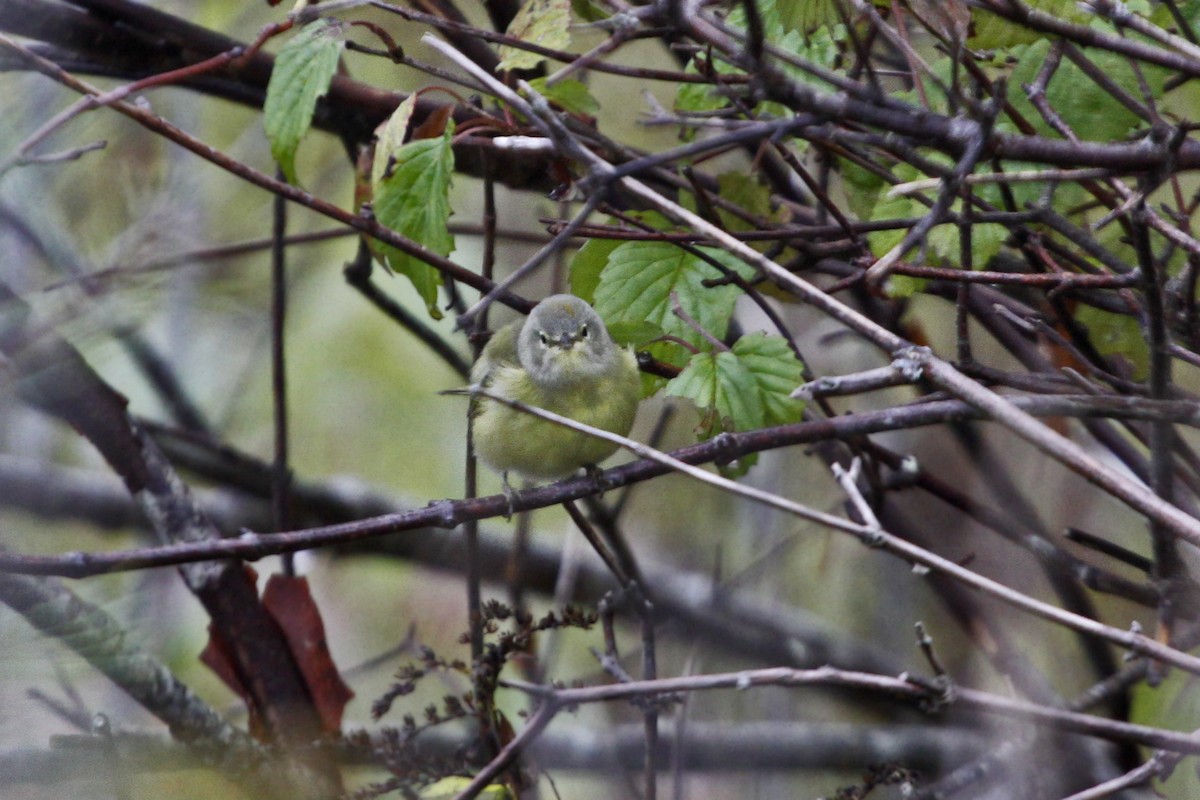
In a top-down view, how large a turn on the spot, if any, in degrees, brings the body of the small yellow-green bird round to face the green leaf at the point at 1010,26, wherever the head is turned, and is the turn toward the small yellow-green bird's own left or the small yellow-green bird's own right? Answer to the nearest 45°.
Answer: approximately 45° to the small yellow-green bird's own left

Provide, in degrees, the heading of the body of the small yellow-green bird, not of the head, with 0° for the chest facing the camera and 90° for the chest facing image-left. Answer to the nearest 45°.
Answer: approximately 0°
